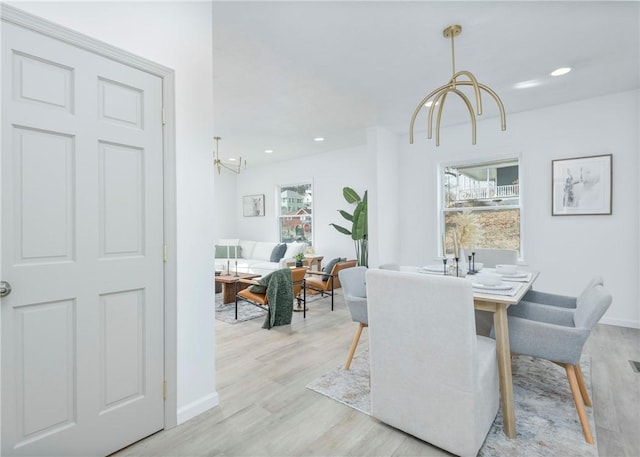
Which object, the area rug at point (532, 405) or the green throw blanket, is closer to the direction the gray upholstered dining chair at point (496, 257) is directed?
the area rug

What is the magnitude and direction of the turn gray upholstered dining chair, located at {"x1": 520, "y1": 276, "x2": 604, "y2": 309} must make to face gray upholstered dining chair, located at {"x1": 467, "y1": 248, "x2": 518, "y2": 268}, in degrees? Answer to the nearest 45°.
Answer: approximately 45° to its right

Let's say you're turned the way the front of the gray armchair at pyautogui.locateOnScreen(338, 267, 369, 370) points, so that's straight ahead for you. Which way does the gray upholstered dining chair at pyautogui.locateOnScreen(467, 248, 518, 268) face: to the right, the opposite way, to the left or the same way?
to the right

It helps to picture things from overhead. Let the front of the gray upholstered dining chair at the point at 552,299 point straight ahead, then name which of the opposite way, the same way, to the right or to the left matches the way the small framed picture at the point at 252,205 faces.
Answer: to the left

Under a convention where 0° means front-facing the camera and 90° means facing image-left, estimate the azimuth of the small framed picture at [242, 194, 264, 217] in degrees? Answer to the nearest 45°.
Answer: approximately 45°

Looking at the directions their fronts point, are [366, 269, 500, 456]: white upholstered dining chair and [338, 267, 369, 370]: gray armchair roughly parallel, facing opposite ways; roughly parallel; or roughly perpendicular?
roughly perpendicular

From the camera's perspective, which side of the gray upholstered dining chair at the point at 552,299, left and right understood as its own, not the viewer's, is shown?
left

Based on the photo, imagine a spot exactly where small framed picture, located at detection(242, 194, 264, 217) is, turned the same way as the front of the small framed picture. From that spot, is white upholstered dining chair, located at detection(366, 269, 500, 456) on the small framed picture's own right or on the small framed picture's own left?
on the small framed picture's own left

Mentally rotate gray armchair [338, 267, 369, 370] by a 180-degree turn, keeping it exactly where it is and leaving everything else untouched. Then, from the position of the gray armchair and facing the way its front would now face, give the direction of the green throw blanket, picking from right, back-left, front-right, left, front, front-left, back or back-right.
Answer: front

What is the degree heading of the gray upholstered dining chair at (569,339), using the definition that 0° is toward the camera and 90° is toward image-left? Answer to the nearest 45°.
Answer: approximately 90°
